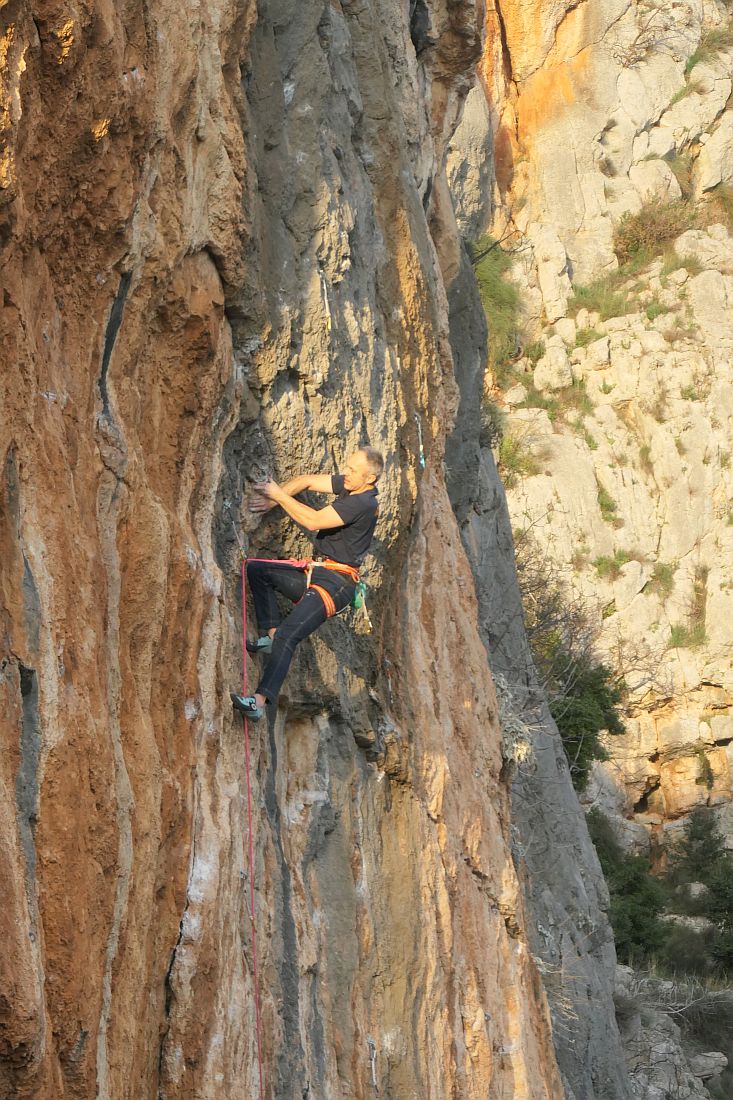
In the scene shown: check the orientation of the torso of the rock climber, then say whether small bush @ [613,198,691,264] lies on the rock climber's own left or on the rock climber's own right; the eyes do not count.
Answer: on the rock climber's own right

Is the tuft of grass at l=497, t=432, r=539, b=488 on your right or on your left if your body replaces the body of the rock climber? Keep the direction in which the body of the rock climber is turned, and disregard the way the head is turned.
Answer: on your right

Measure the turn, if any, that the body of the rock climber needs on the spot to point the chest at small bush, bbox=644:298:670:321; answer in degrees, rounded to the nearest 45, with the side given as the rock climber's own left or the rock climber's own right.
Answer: approximately 90° to the rock climber's own right

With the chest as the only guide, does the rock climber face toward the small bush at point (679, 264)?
no

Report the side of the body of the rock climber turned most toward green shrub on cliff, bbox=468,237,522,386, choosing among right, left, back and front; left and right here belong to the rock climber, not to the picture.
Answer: right

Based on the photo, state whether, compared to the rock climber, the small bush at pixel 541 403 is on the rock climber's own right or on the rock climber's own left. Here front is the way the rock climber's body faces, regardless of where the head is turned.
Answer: on the rock climber's own right

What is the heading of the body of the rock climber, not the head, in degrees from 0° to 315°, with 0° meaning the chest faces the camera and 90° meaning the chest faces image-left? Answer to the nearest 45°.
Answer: approximately 90°

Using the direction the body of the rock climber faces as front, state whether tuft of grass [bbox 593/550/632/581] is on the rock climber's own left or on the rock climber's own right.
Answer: on the rock climber's own right

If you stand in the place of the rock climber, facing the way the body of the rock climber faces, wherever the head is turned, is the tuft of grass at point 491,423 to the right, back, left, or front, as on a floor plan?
right

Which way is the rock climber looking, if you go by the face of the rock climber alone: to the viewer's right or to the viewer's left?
to the viewer's left

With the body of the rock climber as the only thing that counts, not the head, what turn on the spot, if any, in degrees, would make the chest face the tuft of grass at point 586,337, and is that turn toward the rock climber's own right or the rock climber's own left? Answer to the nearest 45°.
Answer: approximately 90° to the rock climber's own right

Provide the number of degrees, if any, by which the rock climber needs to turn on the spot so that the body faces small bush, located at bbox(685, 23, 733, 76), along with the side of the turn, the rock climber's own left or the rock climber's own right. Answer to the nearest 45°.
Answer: approximately 135° to the rock climber's own right
